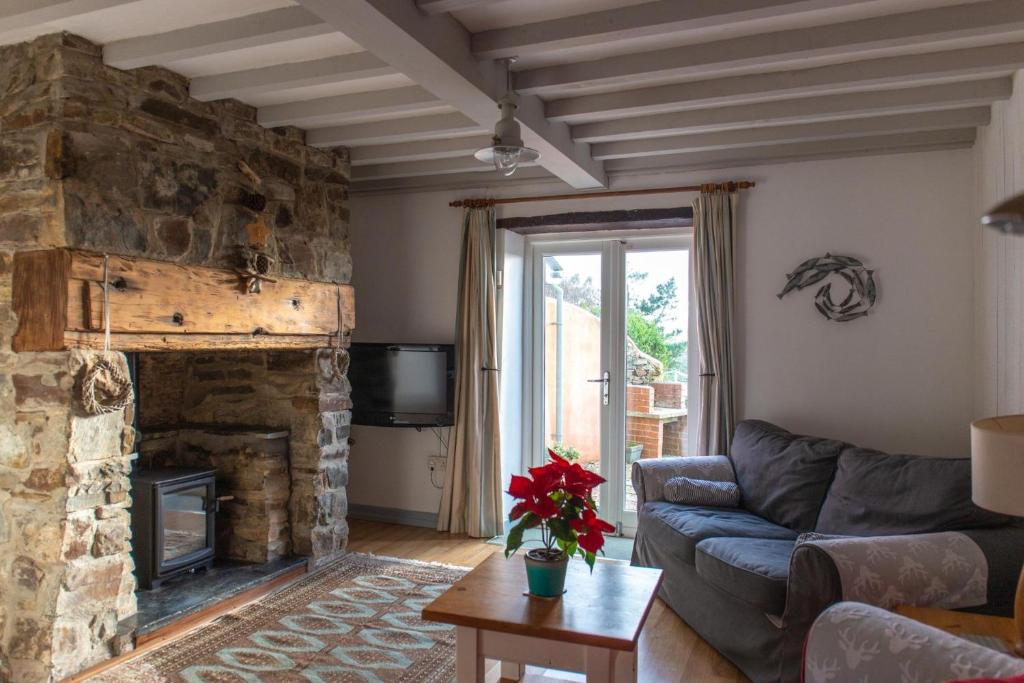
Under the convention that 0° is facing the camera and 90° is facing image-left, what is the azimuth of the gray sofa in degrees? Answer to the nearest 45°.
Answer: approximately 45°

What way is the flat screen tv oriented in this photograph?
toward the camera

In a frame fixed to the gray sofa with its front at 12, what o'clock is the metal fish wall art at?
The metal fish wall art is roughly at 5 o'clock from the gray sofa.

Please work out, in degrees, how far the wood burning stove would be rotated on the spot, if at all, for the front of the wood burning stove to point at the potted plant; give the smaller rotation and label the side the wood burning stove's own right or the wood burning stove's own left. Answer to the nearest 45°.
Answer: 0° — it already faces it

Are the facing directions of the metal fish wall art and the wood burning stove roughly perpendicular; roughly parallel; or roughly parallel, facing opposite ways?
roughly perpendicular

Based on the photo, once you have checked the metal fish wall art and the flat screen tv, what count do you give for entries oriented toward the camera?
2

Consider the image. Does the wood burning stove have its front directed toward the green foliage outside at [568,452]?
no

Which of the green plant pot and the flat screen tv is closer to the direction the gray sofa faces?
the green plant pot

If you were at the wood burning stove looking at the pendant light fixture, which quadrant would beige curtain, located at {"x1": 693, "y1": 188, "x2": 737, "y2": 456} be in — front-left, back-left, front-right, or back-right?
front-left

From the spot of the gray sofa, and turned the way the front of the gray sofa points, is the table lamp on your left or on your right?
on your left

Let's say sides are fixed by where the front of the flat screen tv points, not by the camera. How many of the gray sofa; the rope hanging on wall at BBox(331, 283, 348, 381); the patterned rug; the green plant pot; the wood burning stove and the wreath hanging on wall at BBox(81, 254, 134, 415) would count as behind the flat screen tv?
0

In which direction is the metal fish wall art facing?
toward the camera

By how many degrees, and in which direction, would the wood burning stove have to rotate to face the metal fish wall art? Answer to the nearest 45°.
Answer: approximately 45° to its left

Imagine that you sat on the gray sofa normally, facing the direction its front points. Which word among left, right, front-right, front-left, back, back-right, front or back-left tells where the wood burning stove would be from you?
front-right

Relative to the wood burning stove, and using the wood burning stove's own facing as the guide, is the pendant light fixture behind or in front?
in front

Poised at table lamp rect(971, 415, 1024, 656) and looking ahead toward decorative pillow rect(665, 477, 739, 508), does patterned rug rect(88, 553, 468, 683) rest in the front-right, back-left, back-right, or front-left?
front-left

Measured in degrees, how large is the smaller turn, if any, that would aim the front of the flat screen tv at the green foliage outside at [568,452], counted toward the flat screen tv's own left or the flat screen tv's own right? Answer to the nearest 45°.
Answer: approximately 90° to the flat screen tv's own left

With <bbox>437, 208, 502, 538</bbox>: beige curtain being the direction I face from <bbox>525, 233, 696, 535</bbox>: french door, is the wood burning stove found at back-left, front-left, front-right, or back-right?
front-left
